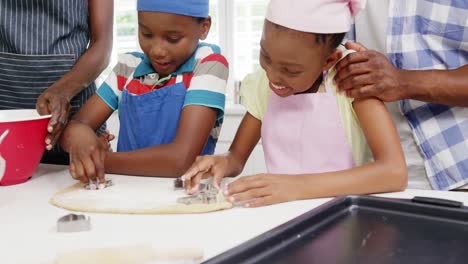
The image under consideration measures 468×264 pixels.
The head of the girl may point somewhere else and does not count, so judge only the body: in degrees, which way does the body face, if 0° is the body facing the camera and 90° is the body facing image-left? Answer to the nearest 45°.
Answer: approximately 45°

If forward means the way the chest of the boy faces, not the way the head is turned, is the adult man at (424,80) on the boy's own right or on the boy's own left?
on the boy's own left

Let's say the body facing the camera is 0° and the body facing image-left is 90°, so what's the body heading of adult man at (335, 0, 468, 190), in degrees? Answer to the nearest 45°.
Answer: approximately 45°

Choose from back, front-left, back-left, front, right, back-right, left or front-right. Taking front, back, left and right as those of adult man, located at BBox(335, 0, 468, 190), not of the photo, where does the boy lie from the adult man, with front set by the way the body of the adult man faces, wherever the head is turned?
front-right

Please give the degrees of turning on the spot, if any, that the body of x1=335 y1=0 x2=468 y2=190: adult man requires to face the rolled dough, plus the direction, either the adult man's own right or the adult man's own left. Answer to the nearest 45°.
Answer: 0° — they already face it
